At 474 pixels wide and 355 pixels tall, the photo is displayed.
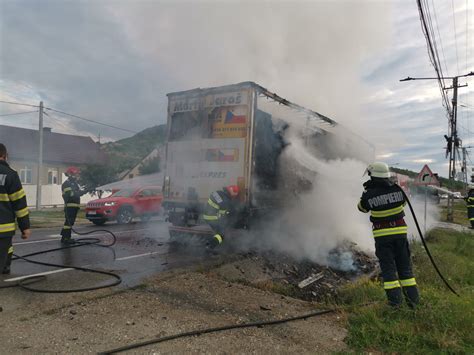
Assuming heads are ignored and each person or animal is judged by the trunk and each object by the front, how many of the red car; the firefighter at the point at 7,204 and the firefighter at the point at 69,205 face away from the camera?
1

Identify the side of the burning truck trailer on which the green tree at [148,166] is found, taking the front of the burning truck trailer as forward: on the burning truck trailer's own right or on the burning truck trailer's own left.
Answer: on the burning truck trailer's own left

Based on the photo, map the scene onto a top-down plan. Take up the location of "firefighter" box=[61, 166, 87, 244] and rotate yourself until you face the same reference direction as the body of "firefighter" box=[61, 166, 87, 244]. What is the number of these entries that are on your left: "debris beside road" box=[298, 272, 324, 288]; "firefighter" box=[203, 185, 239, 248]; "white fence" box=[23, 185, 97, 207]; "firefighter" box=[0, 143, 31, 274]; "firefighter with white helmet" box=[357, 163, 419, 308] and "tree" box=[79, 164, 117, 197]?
2

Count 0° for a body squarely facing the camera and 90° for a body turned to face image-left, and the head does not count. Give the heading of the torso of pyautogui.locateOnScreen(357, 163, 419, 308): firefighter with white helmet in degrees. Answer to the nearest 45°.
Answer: approximately 135°

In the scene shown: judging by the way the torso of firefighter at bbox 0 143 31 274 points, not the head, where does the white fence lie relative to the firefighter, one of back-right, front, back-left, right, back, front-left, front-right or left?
front

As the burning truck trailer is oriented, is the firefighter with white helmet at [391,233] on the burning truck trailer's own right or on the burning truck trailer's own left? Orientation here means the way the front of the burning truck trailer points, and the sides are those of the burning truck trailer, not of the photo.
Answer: on the burning truck trailer's own right

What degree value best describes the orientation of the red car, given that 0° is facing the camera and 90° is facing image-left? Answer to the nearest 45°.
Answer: approximately 45°

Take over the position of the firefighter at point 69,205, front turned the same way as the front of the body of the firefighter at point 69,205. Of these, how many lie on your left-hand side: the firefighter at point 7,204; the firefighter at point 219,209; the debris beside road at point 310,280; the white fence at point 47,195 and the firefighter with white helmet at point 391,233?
1

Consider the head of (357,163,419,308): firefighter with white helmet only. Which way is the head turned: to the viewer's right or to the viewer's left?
to the viewer's left

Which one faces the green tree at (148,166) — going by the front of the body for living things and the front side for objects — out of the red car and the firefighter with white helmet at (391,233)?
the firefighter with white helmet

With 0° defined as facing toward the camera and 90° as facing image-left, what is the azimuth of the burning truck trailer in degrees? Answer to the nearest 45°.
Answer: approximately 225°

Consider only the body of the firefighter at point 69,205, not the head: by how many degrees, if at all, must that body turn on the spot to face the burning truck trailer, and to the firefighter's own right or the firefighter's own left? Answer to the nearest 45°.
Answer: approximately 45° to the firefighter's own right

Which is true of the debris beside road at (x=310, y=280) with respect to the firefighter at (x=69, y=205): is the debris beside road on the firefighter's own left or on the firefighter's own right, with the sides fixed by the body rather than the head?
on the firefighter's own right
